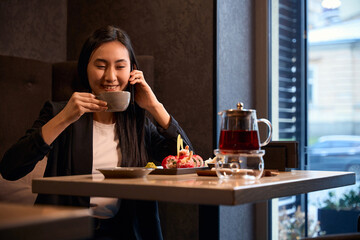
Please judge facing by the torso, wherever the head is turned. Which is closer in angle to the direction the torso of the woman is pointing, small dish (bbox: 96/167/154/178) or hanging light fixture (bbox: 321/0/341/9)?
the small dish

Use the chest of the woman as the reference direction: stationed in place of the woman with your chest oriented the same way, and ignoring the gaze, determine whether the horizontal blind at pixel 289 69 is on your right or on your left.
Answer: on your left

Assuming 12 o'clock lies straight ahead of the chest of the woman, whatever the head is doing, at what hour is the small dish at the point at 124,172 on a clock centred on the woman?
The small dish is roughly at 12 o'clock from the woman.

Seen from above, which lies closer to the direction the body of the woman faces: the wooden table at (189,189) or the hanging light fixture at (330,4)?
the wooden table

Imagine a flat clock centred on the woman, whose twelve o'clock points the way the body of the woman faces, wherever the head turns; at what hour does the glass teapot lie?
The glass teapot is roughly at 11 o'clock from the woman.

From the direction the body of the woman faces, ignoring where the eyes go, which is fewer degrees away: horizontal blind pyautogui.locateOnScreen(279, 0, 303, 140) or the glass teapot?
the glass teapot

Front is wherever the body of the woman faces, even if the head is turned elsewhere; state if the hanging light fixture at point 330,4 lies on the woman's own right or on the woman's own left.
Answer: on the woman's own left

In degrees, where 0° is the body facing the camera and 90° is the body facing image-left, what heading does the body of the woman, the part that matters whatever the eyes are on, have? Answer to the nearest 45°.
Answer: approximately 0°

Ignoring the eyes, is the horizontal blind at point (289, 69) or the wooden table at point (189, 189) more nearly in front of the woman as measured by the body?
the wooden table

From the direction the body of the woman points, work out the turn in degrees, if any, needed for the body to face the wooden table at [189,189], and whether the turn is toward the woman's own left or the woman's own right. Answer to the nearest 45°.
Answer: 0° — they already face it
